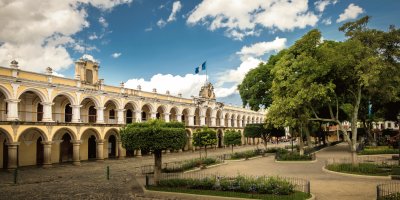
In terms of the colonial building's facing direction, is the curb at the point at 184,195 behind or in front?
in front

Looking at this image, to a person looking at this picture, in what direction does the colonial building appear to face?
facing the viewer and to the right of the viewer

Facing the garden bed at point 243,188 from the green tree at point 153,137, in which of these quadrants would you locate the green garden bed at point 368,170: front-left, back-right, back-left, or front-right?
front-left

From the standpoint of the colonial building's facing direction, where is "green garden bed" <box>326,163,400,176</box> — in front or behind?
in front

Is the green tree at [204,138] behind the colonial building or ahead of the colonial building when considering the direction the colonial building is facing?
ahead
